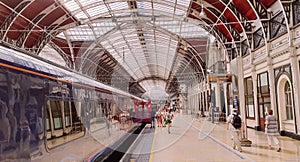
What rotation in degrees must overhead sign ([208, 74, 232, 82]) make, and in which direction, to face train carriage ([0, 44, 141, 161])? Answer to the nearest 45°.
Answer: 0° — it already faces it

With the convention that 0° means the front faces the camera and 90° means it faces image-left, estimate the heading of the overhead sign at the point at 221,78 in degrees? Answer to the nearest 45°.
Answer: approximately 0°

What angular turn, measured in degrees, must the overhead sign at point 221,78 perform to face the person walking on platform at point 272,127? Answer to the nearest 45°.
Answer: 0° — it already faces them
